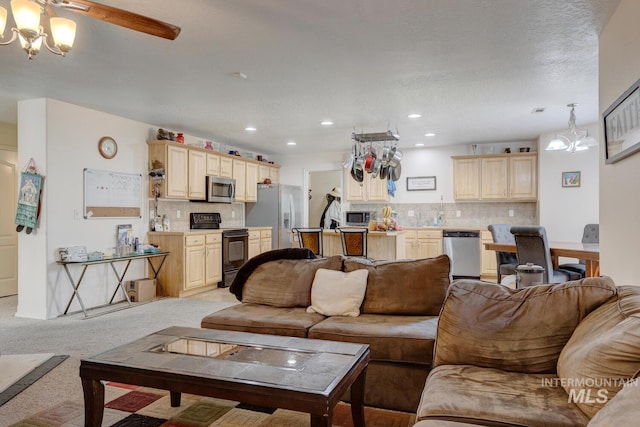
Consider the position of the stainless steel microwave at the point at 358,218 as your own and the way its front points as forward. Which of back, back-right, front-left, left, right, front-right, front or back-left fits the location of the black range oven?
front-right

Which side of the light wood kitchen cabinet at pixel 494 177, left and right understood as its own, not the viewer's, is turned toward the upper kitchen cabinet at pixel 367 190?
right

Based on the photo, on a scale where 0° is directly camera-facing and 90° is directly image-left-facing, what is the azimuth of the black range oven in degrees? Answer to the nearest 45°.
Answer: approximately 315°

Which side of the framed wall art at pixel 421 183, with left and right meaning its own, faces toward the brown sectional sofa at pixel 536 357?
front

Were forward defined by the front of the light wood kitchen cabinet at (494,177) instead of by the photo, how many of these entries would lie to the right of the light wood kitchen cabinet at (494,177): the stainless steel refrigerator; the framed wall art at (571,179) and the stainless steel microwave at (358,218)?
2

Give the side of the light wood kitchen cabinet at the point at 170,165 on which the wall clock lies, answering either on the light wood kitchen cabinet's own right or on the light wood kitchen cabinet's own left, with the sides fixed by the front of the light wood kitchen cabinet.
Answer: on the light wood kitchen cabinet's own right

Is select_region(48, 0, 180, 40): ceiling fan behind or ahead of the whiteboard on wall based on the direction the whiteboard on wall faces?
ahead

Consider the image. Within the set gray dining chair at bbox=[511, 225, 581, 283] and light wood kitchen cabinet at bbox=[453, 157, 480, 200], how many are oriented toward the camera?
1

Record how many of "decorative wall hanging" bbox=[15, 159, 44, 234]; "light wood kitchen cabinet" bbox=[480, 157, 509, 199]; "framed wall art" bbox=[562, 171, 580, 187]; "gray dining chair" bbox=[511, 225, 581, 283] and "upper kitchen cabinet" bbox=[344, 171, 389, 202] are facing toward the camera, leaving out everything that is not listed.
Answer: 4

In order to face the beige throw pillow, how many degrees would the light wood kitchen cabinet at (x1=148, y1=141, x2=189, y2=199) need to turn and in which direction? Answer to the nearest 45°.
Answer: approximately 45° to its right

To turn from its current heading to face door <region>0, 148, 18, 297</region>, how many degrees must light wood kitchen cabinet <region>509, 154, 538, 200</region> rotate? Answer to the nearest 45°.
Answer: approximately 45° to its right

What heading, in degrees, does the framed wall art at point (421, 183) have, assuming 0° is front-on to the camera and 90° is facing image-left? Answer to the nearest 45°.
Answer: approximately 0°

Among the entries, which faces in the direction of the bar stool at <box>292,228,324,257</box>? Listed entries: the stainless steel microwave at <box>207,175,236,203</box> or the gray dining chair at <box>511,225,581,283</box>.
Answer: the stainless steel microwave
